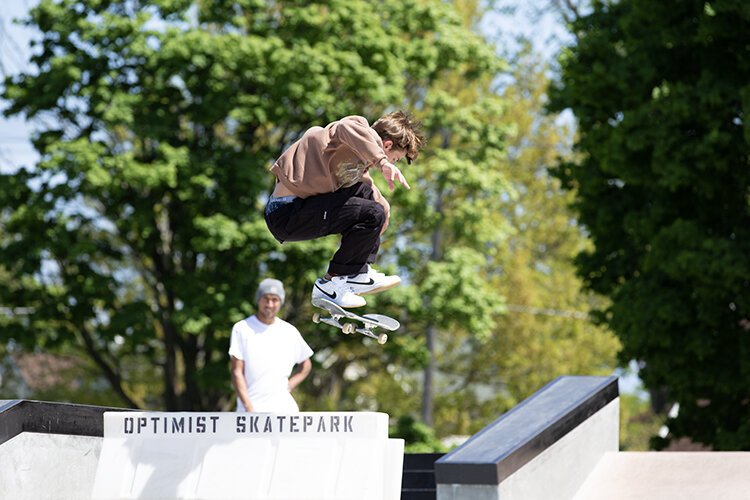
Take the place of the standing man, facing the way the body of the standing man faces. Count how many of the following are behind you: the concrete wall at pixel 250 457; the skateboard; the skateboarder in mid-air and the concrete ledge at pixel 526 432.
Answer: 0

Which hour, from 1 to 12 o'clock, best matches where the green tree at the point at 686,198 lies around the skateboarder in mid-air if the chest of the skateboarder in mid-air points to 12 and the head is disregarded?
The green tree is roughly at 10 o'clock from the skateboarder in mid-air.

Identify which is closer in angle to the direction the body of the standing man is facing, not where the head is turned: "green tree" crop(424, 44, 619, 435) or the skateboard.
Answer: the skateboard

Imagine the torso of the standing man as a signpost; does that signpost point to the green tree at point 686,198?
no

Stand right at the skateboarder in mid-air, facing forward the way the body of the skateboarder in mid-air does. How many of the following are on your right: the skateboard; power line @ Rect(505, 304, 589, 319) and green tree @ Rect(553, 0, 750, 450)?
0

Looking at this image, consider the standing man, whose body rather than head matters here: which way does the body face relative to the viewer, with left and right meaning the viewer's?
facing the viewer

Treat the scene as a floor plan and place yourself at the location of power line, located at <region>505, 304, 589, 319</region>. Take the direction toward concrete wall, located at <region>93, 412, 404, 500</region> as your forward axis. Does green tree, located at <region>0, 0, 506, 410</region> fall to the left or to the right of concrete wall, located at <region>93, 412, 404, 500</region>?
right

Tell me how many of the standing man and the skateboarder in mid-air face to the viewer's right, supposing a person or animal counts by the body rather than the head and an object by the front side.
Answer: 1

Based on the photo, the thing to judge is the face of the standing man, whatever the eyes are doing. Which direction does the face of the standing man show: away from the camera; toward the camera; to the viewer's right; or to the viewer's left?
toward the camera

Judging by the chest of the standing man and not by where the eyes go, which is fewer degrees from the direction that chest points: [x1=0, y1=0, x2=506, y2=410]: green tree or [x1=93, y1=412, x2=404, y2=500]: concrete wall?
the concrete wall

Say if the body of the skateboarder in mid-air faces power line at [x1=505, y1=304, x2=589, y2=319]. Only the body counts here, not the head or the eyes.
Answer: no

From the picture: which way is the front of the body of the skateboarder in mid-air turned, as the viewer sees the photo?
to the viewer's right

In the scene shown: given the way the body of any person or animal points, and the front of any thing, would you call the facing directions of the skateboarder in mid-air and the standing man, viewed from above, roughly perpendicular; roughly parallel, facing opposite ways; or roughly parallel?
roughly perpendicular

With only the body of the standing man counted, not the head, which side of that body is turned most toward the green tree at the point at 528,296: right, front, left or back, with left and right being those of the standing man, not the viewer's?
back
